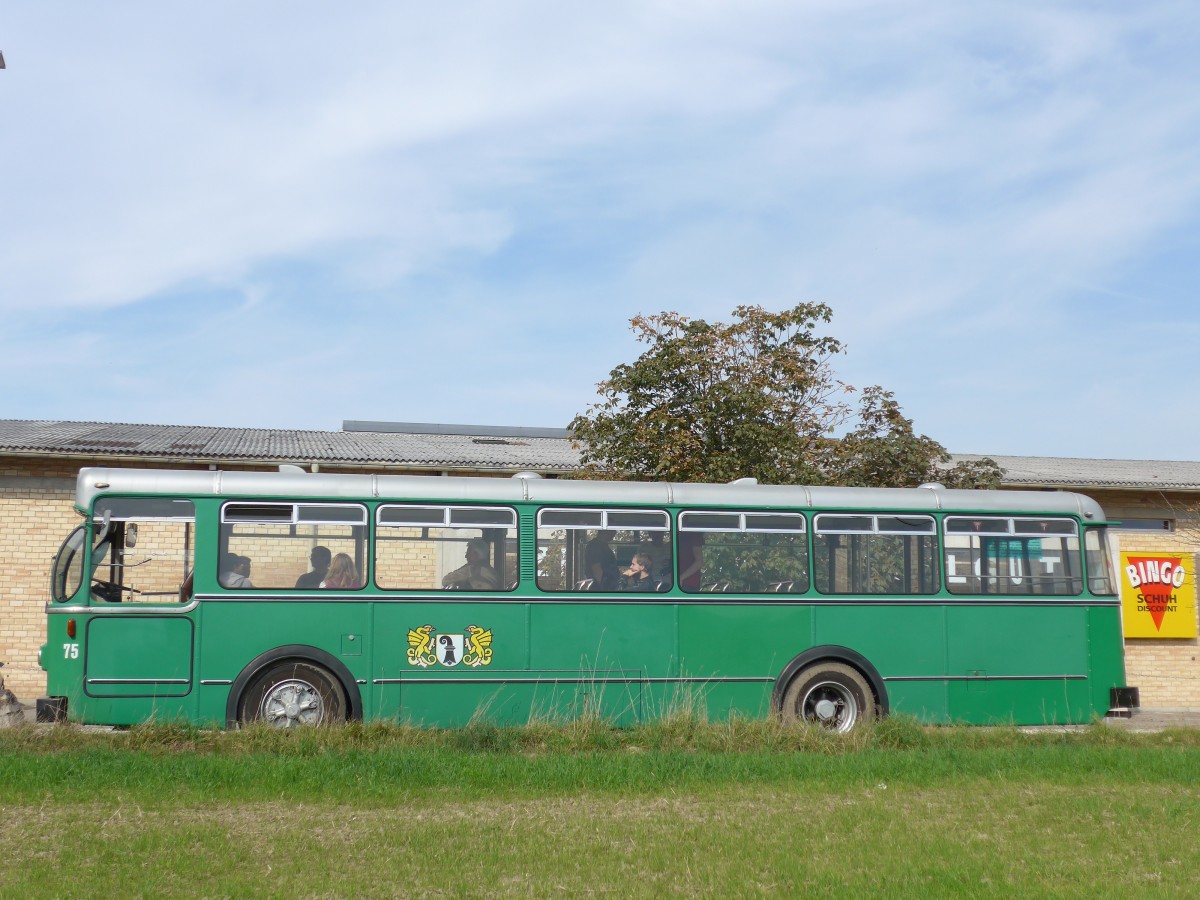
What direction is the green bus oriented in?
to the viewer's left

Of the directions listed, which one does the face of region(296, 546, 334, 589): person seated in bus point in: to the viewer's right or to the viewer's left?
to the viewer's left

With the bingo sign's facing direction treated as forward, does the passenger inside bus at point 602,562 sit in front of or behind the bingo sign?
in front

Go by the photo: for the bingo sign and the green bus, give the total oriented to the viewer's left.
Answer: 1

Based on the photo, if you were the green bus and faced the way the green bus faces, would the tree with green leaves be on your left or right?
on your right

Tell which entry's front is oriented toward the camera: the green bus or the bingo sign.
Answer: the bingo sign

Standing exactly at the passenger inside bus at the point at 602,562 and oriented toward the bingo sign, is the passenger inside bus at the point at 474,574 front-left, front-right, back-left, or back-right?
back-left

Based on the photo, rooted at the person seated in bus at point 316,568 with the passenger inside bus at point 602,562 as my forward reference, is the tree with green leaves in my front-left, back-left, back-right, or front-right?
front-left

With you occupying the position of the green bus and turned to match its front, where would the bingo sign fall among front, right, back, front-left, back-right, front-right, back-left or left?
back-right

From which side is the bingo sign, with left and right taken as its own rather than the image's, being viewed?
front

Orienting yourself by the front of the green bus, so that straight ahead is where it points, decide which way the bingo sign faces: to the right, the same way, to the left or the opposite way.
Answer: to the left

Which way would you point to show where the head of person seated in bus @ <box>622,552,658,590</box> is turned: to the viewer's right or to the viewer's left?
to the viewer's left
